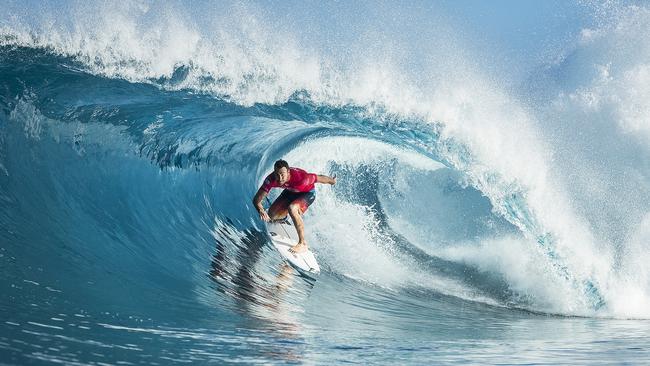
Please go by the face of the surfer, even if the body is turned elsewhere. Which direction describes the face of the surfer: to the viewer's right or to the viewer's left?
to the viewer's left

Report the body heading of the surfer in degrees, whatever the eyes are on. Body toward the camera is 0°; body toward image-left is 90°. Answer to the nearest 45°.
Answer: approximately 45°
